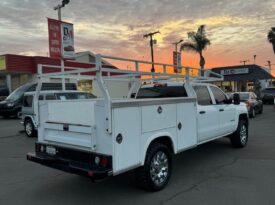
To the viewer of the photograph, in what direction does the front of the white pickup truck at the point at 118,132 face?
facing away from the viewer and to the right of the viewer

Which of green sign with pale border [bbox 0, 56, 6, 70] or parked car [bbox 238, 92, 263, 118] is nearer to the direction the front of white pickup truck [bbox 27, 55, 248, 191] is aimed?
the parked car

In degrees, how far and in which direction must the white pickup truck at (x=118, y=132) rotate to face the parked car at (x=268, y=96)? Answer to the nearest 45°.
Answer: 0° — it already faces it

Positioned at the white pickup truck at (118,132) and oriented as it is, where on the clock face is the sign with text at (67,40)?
The sign with text is roughly at 10 o'clock from the white pickup truck.

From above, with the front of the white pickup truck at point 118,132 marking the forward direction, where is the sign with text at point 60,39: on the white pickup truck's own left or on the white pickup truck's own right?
on the white pickup truck's own left

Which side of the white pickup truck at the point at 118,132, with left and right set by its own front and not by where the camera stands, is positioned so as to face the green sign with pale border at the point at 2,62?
left

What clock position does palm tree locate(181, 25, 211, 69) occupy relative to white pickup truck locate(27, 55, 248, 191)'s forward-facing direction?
The palm tree is roughly at 11 o'clock from the white pickup truck.

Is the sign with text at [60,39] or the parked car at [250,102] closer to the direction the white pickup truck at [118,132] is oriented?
the parked car

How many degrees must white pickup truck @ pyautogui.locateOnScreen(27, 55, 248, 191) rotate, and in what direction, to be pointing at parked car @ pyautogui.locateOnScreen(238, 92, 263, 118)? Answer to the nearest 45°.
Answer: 0° — it already faces it

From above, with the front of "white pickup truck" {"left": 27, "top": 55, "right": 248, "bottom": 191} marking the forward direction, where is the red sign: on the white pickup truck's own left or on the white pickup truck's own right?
on the white pickup truck's own left
